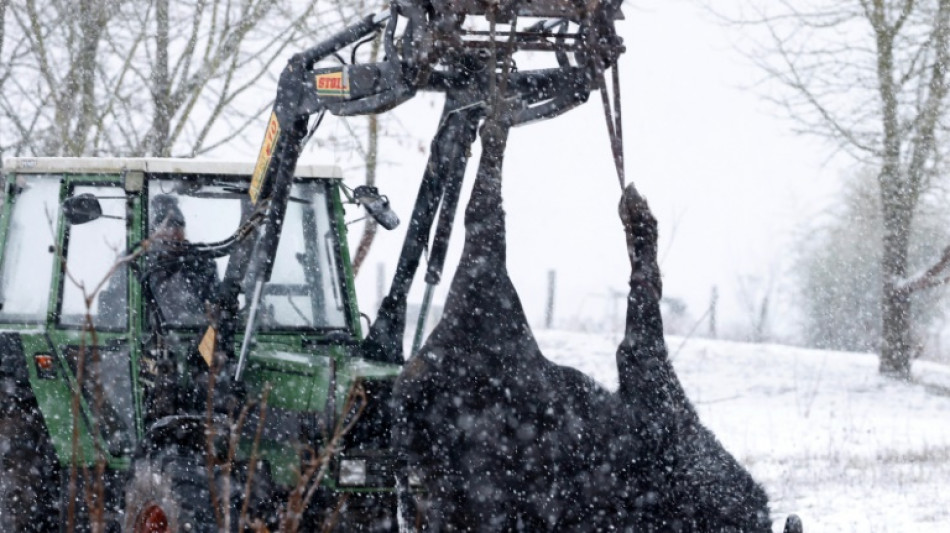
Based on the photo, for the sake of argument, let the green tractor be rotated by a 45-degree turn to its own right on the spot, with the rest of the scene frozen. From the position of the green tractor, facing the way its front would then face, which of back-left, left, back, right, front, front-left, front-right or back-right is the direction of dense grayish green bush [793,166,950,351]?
back-left
